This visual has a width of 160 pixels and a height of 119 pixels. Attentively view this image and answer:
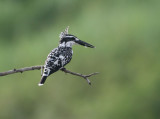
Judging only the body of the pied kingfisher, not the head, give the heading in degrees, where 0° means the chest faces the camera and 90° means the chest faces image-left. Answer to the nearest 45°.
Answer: approximately 225°
